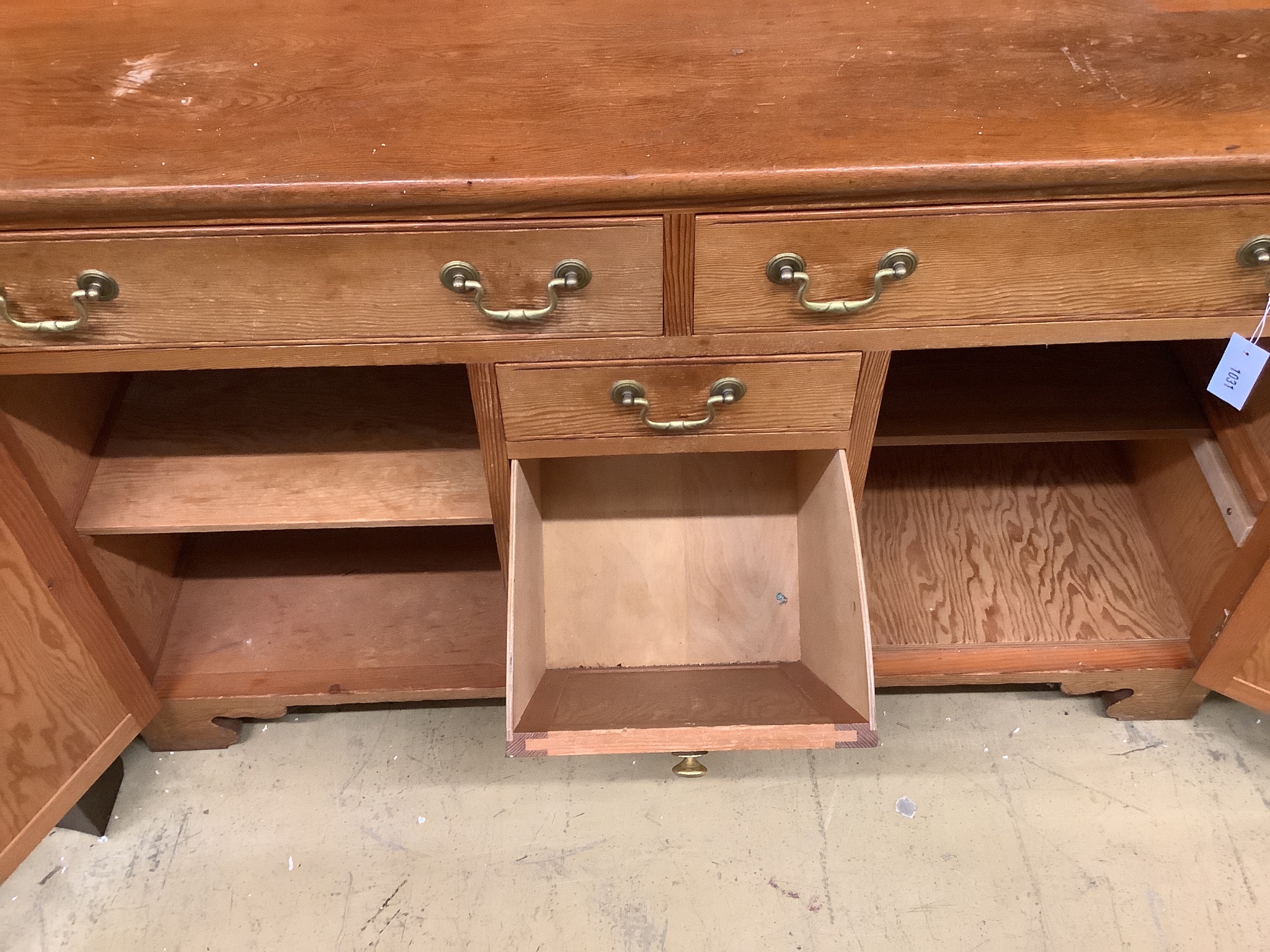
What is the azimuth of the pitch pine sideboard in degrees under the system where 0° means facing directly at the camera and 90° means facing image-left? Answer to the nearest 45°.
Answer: approximately 0°
